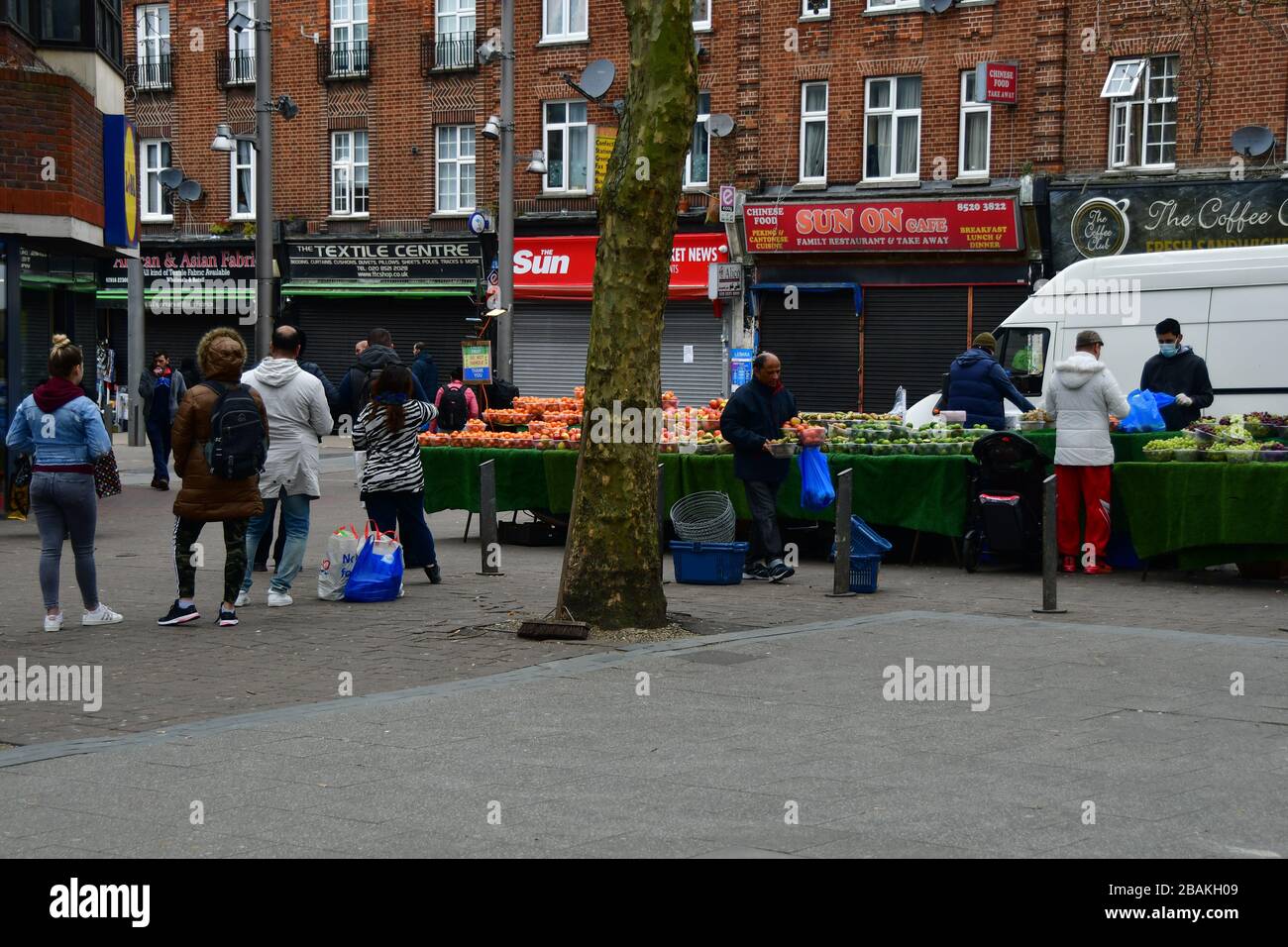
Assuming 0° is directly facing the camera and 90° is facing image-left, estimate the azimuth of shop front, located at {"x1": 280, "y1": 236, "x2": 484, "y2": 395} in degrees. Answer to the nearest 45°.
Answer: approximately 0°

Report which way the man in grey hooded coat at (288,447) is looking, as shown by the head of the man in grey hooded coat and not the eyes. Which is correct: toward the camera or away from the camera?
away from the camera

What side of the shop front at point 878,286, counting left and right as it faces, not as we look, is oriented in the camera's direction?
front

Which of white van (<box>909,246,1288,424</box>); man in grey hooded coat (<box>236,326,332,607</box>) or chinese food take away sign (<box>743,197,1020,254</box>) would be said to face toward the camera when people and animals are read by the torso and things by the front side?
the chinese food take away sign

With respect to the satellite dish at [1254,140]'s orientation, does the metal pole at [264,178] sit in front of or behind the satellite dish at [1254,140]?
in front

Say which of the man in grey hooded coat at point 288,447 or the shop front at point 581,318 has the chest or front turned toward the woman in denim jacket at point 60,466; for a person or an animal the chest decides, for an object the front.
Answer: the shop front

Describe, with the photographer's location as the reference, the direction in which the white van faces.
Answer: facing to the left of the viewer

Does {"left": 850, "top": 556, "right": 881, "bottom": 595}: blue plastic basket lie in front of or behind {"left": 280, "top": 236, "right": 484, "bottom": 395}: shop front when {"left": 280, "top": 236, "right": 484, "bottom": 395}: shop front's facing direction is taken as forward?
in front

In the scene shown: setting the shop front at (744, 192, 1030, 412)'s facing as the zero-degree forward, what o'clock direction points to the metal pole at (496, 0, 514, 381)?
The metal pole is roughly at 2 o'clock from the shop front.

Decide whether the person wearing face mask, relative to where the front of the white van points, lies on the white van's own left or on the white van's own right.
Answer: on the white van's own left

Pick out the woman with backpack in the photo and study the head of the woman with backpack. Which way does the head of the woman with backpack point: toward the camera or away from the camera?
away from the camera

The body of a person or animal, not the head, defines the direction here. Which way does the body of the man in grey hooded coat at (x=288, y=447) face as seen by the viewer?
away from the camera

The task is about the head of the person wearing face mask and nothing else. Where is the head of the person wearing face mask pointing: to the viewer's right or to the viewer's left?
to the viewer's left
